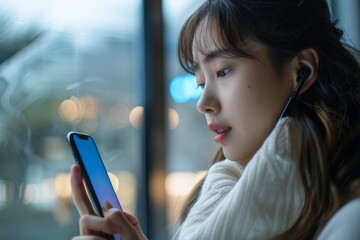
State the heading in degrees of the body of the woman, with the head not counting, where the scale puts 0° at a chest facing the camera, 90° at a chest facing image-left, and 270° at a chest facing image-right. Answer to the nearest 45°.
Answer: approximately 90°
